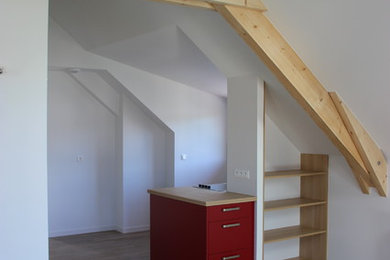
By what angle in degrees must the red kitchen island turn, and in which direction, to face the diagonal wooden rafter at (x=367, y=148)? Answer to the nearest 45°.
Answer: approximately 45° to its left

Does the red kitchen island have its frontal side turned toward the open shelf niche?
no

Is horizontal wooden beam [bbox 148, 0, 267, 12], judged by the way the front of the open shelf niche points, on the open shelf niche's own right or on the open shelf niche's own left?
on the open shelf niche's own right

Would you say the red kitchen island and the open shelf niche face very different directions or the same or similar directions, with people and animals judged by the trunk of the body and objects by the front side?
same or similar directions

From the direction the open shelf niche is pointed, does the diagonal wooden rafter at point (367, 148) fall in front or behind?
in front

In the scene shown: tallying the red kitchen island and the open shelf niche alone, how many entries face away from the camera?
0

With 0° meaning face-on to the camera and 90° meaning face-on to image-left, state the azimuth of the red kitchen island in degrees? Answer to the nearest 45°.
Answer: approximately 315°

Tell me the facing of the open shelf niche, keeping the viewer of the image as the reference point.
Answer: facing the viewer and to the right of the viewer
